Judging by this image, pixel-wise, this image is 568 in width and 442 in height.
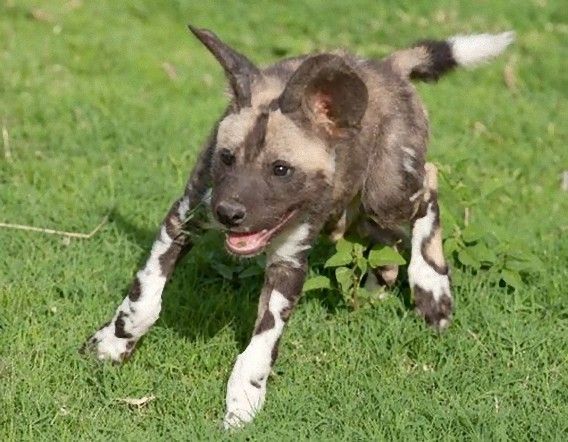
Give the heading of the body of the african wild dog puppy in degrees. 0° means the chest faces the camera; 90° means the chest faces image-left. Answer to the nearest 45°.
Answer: approximately 45°
